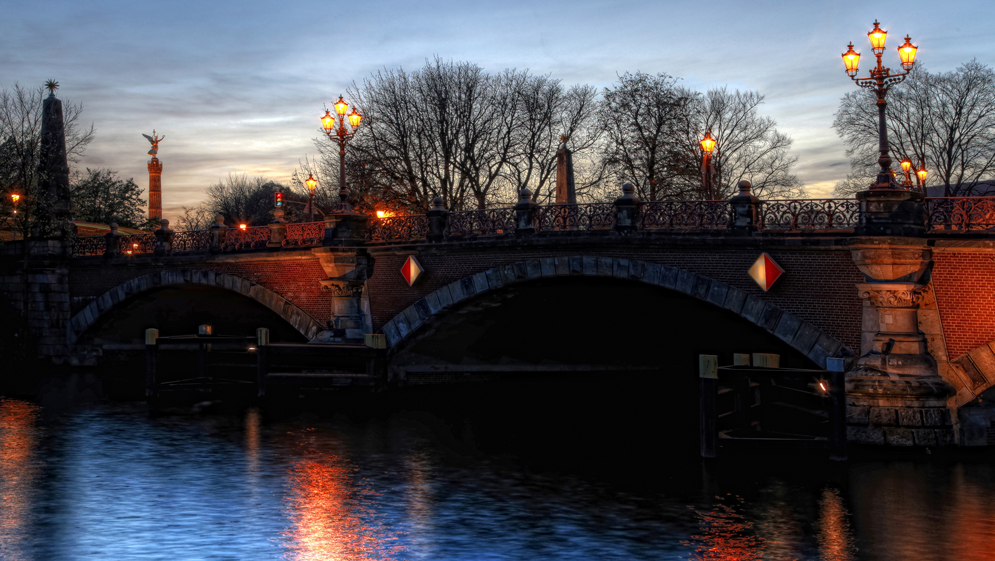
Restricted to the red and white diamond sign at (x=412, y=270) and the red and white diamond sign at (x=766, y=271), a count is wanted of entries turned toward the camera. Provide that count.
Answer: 2

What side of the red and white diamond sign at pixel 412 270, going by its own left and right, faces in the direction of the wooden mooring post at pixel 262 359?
right

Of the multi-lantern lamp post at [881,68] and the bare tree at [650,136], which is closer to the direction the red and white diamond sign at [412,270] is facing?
the multi-lantern lamp post

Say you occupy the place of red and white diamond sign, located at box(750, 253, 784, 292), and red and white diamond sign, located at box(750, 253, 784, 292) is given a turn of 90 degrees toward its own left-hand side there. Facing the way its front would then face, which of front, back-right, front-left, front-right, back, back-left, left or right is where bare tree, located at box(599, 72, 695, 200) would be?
left

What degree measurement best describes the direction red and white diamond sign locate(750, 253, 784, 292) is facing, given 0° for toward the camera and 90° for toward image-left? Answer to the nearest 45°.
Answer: approximately 0°
